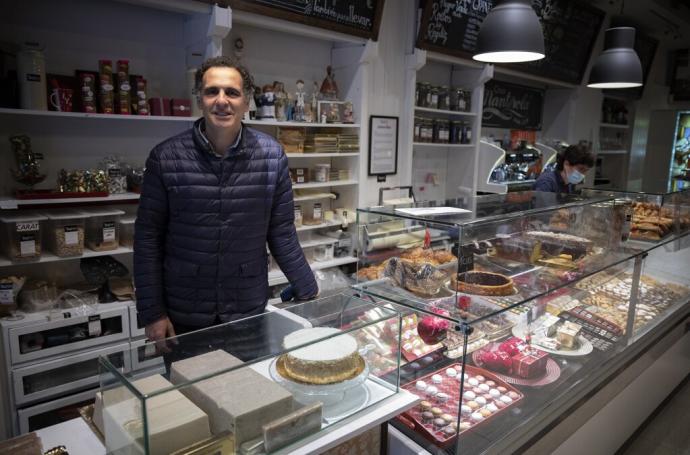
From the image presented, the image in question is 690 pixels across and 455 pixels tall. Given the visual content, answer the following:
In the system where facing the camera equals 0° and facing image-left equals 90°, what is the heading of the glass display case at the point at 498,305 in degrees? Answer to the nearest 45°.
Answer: approximately 315°

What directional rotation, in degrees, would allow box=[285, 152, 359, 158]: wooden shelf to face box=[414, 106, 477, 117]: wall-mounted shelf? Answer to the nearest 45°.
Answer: approximately 135° to its left

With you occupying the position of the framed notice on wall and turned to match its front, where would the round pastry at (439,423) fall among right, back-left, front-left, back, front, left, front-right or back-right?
front-right

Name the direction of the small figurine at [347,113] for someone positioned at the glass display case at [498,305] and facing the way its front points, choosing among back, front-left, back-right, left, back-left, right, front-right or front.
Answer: back

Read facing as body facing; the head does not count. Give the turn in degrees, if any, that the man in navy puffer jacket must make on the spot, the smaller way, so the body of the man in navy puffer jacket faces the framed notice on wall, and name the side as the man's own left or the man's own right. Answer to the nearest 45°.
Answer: approximately 135° to the man's own left

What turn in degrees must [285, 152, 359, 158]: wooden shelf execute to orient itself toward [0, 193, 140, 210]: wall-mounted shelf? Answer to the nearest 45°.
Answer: approximately 45° to its right

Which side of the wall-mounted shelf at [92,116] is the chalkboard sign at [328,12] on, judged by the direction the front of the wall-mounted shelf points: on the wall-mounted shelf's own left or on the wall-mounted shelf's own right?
on the wall-mounted shelf's own left

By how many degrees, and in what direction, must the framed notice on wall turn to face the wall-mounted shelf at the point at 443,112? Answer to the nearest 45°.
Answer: approximately 90° to its left

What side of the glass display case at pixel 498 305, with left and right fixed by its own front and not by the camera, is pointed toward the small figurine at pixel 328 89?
back

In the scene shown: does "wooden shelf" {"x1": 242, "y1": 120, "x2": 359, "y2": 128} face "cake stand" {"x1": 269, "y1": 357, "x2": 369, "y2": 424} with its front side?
yes

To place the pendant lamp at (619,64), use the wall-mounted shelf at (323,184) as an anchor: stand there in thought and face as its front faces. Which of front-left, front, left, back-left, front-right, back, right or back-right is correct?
front-left

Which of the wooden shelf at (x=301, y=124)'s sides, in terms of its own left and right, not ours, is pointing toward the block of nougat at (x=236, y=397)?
front

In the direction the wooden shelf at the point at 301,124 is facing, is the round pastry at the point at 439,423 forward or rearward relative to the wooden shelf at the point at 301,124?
forward
